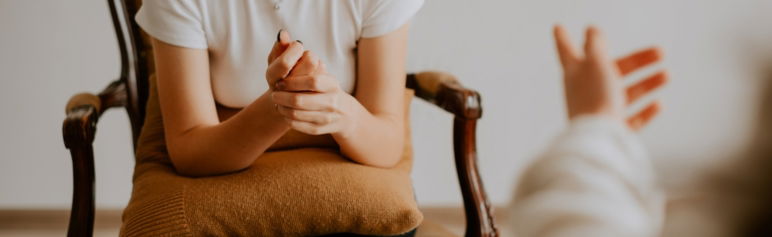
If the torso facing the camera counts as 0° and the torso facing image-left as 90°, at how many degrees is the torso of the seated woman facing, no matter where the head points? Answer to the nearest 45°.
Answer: approximately 0°
